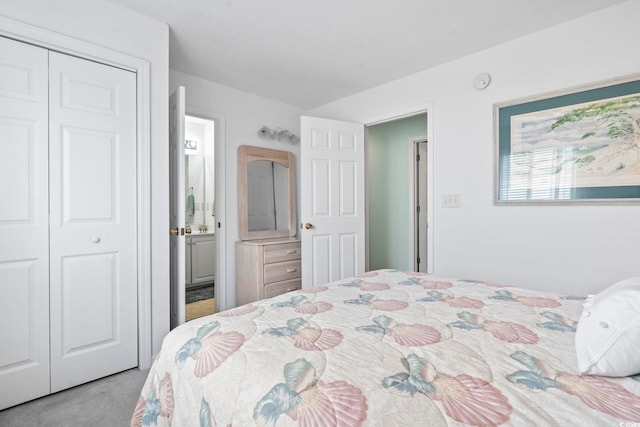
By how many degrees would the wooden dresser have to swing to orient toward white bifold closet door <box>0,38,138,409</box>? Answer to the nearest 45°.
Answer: approximately 90° to its right

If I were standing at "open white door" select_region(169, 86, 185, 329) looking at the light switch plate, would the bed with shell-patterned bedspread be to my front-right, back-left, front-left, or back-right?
front-right

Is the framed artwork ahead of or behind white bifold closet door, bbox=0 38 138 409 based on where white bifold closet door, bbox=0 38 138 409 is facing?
ahead

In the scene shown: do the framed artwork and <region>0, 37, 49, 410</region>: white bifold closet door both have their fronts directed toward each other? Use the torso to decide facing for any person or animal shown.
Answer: yes

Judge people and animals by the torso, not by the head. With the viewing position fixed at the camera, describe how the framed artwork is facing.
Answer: facing the viewer and to the left of the viewer

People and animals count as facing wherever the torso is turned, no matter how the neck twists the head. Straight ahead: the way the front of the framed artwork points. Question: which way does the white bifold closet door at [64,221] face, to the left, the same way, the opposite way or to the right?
the opposite way

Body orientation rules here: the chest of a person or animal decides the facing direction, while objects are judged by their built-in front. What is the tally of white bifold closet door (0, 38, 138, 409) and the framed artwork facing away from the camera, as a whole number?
0

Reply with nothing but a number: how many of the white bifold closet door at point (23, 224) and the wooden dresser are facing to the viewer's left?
0

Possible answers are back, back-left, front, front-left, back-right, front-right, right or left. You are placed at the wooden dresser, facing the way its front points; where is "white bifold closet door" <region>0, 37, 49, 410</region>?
right

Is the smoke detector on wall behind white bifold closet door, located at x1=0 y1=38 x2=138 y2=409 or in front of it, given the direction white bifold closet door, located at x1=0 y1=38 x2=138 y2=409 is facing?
in front

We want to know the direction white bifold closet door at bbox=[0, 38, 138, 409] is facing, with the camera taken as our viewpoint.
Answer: facing the viewer and to the right of the viewer

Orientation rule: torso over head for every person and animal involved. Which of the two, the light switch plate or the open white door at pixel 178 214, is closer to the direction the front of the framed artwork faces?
the open white door

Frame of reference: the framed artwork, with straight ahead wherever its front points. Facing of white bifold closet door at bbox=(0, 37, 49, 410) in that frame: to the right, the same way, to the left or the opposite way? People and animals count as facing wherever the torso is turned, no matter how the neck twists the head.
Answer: the opposite way

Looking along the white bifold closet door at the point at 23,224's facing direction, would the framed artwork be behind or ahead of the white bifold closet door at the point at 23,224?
ahead

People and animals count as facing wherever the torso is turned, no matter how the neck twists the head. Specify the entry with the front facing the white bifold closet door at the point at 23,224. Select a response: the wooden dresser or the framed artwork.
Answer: the framed artwork
